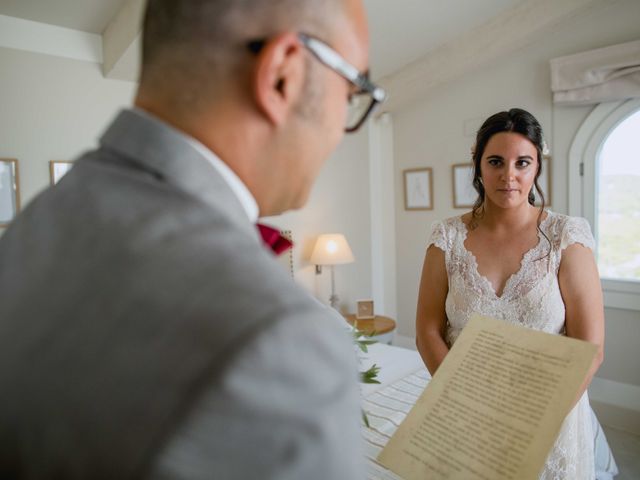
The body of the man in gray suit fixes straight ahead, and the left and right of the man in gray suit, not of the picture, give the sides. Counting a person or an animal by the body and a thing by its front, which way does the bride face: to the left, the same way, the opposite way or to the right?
the opposite way

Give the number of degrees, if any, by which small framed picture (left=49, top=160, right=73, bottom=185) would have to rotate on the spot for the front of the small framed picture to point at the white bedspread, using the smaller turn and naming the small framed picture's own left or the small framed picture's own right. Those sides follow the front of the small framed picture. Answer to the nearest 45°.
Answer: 0° — it already faces it

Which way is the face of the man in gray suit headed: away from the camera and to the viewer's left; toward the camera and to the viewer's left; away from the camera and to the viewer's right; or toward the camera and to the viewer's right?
away from the camera and to the viewer's right

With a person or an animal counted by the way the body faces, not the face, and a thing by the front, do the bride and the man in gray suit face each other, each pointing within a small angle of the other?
yes

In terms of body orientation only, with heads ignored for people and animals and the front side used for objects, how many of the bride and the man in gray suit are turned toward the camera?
1

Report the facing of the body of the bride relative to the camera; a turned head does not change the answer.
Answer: toward the camera

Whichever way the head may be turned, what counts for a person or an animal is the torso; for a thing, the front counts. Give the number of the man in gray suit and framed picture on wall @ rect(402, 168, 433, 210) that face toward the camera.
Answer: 1

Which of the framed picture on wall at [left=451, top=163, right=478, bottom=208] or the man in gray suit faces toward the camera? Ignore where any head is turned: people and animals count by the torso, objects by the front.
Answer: the framed picture on wall

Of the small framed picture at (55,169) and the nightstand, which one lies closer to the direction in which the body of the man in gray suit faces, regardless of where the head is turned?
the nightstand

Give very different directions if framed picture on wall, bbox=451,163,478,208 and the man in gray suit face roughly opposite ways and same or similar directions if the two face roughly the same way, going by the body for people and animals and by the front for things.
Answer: very different directions

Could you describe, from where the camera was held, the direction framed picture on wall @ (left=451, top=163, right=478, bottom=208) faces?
facing the viewer

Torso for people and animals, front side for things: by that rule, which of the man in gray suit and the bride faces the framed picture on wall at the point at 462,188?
the man in gray suit

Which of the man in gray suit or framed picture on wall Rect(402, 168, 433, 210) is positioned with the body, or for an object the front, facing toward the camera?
the framed picture on wall

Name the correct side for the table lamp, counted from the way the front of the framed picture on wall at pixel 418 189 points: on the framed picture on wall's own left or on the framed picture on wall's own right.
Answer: on the framed picture on wall's own right

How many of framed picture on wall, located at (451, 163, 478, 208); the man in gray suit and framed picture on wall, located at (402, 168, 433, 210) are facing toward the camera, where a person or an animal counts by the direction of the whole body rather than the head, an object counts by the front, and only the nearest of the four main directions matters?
2

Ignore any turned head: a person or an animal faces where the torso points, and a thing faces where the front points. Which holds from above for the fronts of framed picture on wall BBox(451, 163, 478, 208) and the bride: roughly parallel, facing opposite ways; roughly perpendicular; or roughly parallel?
roughly parallel
